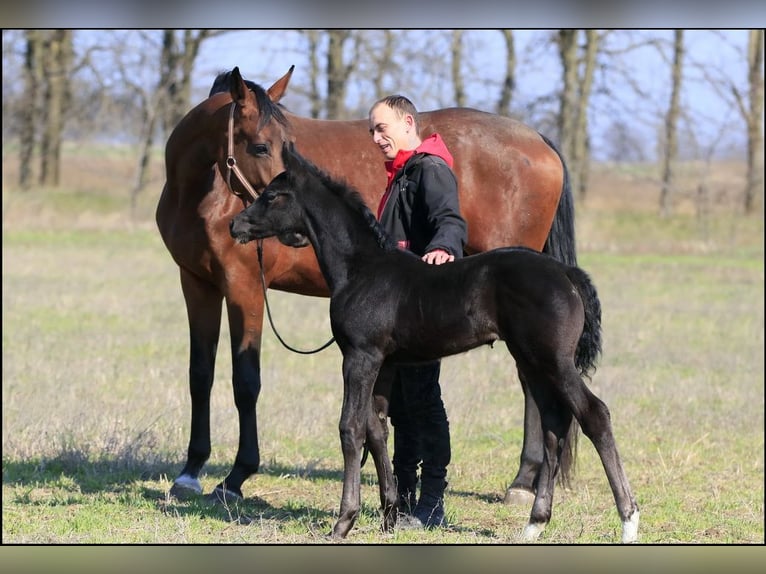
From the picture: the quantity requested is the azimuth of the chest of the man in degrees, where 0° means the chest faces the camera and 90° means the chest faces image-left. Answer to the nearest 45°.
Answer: approximately 45°

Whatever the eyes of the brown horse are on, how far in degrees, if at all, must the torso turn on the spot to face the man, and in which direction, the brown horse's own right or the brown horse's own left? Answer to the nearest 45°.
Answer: approximately 135° to the brown horse's own left

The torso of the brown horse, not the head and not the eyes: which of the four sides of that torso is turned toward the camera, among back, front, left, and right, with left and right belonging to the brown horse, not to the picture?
left
